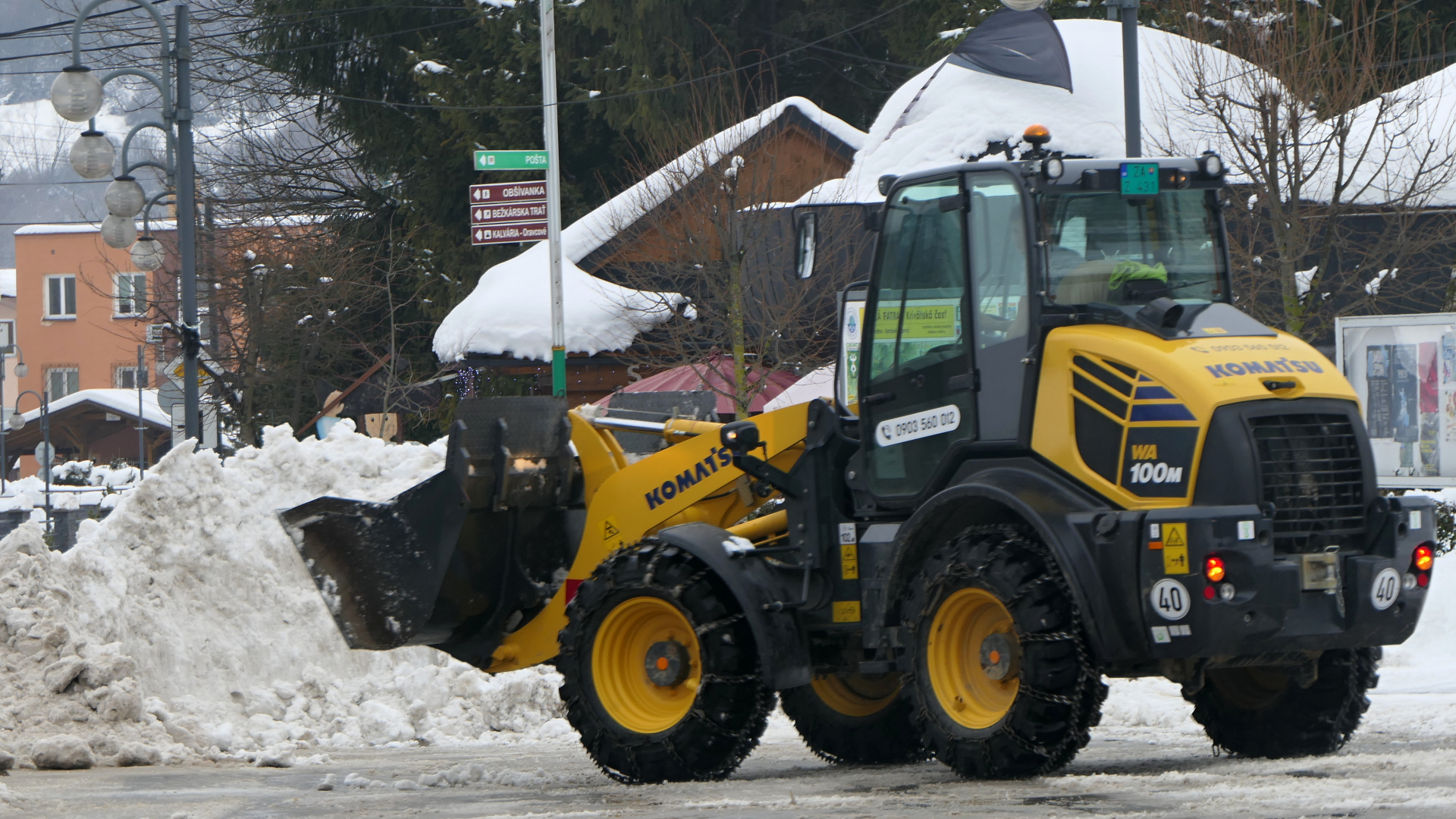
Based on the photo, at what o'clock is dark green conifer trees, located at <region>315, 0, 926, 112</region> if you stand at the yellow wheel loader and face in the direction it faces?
The dark green conifer trees is roughly at 1 o'clock from the yellow wheel loader.

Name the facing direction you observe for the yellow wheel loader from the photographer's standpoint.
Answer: facing away from the viewer and to the left of the viewer

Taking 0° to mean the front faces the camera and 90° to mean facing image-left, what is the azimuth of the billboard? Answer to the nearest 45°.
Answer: approximately 0°

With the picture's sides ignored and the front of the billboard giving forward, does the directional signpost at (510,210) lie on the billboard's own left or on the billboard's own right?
on the billboard's own right

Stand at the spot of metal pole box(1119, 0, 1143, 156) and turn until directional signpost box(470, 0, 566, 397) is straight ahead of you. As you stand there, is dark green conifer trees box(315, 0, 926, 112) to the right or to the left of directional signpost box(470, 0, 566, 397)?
right

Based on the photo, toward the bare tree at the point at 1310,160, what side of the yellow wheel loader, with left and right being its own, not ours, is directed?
right

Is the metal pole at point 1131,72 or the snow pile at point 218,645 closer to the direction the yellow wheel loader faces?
the snow pile

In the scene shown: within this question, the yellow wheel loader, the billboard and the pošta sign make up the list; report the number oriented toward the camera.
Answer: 2

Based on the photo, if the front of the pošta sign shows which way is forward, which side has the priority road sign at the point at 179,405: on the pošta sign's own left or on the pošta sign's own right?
on the pošta sign's own right

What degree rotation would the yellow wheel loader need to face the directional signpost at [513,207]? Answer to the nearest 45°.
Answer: approximately 45° to its right
